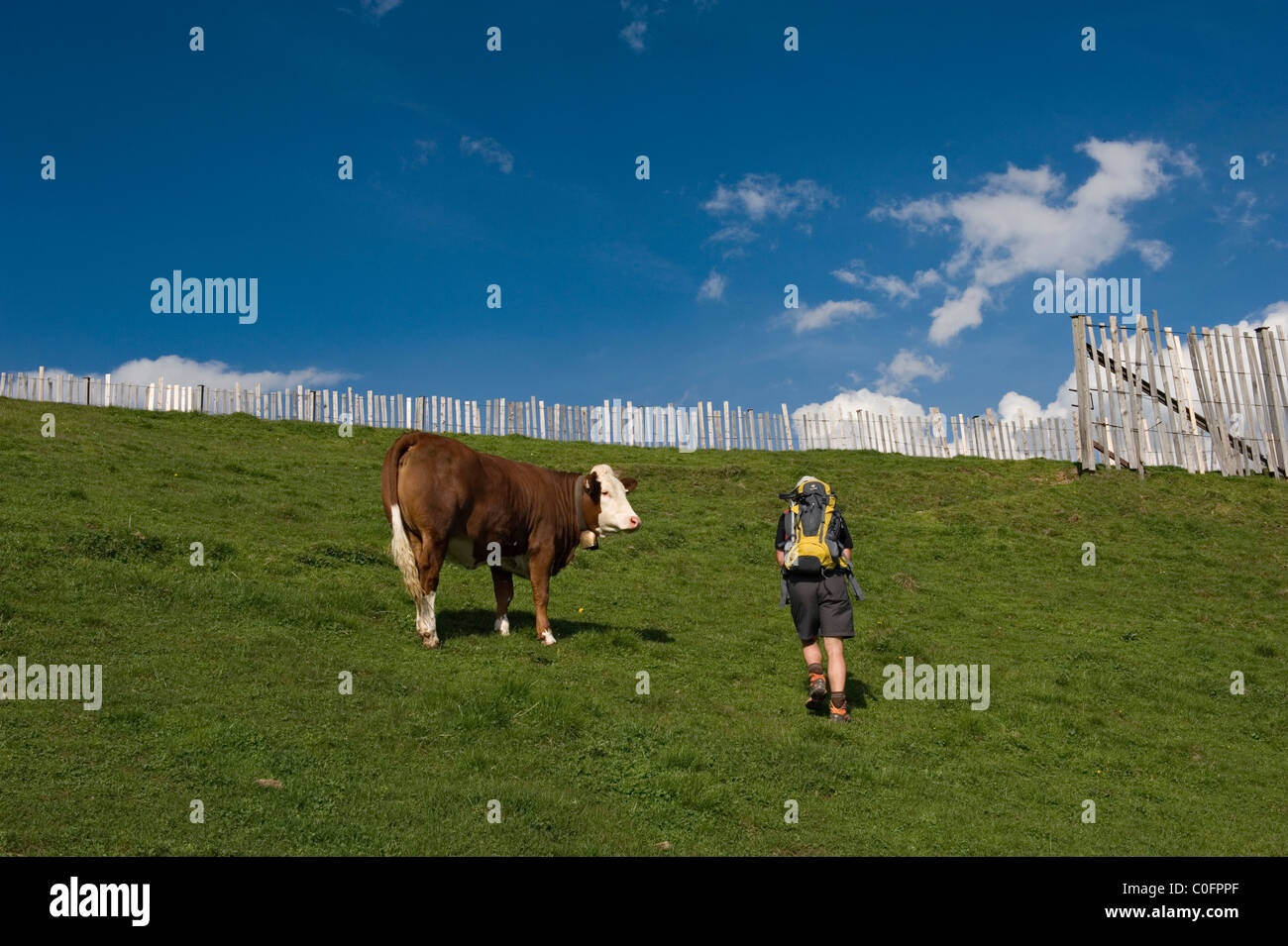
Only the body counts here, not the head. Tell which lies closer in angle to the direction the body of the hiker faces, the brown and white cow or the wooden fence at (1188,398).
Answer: the wooden fence

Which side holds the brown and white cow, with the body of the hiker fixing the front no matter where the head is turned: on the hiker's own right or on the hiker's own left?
on the hiker's own left

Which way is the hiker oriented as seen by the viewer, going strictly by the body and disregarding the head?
away from the camera
